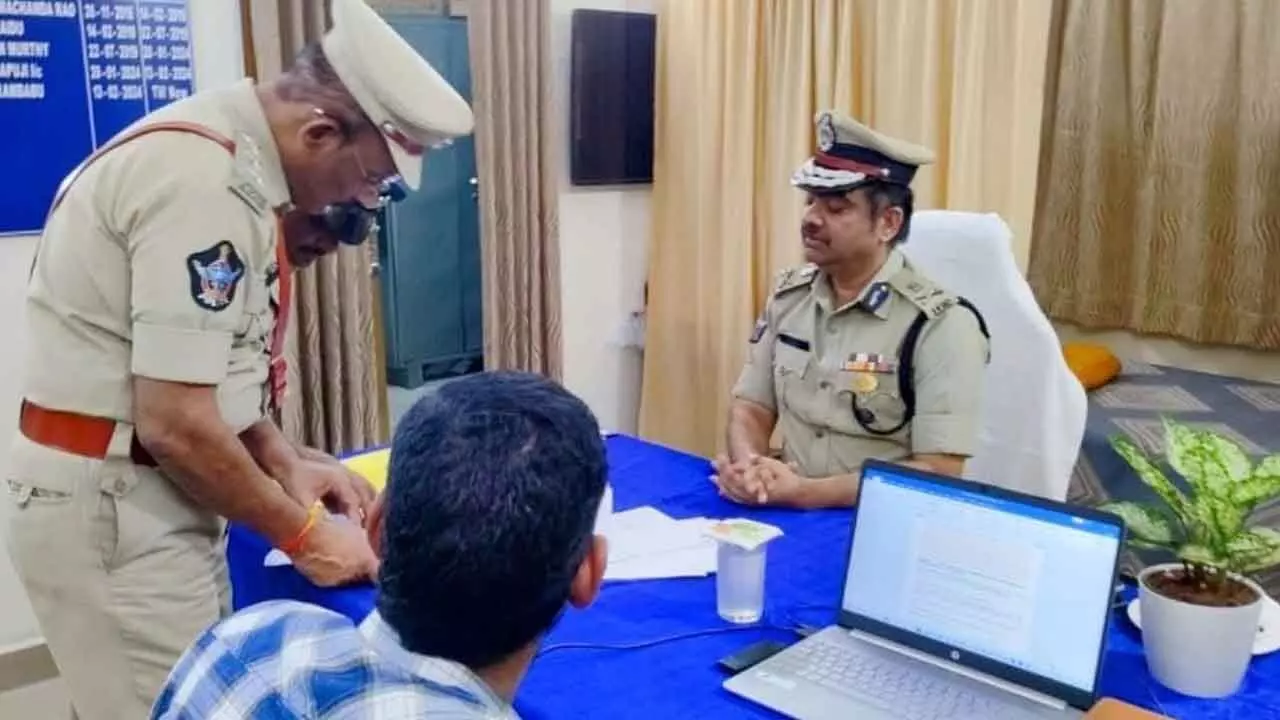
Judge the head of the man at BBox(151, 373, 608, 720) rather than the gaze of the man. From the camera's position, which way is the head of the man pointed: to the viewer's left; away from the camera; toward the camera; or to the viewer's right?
away from the camera

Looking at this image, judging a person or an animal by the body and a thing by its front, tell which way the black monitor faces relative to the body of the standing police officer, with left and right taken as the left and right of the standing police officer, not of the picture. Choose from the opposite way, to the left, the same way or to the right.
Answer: to the right

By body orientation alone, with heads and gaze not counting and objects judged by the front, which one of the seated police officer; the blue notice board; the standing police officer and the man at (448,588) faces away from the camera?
the man

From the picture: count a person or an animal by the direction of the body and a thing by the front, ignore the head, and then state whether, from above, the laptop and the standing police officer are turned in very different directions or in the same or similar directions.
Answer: very different directions

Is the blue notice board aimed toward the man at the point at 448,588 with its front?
yes

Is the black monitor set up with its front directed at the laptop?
yes

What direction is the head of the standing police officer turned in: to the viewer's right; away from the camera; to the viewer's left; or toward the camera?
to the viewer's right

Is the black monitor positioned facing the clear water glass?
yes

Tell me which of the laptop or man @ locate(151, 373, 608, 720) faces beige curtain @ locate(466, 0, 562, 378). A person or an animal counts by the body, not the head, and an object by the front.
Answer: the man

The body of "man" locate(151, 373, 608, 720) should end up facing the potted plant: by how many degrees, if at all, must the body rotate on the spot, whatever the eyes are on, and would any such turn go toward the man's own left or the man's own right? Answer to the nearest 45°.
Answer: approximately 90° to the man's own right

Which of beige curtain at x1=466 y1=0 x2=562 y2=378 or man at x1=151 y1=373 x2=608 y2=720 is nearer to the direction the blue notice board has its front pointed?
the man

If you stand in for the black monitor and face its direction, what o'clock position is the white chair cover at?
The white chair cover is roughly at 11 o'clock from the black monitor.

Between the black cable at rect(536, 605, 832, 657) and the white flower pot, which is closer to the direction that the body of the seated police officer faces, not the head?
the black cable

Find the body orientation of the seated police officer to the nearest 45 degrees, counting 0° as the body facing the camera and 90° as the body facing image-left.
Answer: approximately 45°

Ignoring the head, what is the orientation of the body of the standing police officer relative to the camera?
to the viewer's right

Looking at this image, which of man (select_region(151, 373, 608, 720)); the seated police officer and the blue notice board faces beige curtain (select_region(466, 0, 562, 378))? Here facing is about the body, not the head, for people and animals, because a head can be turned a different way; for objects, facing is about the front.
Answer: the man
